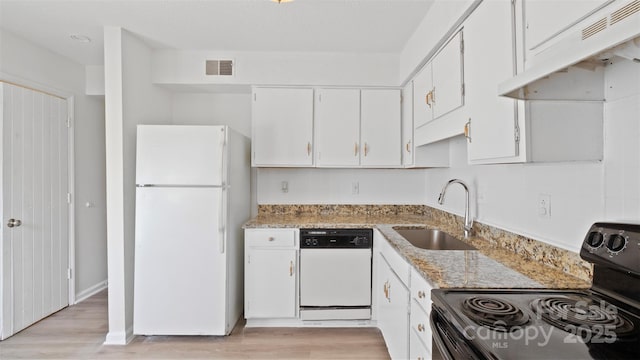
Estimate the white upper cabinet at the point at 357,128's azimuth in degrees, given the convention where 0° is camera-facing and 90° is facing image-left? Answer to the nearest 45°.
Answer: approximately 0°

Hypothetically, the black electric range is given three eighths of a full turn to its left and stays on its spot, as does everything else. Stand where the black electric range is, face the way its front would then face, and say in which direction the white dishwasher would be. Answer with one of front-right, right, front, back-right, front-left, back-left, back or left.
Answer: back-left

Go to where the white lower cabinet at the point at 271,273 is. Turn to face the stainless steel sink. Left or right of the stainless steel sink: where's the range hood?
right

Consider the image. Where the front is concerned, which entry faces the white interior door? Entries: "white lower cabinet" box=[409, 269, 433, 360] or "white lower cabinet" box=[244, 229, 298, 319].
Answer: "white lower cabinet" box=[409, 269, 433, 360]

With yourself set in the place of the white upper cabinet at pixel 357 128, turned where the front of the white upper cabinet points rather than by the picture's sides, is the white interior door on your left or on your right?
on your right

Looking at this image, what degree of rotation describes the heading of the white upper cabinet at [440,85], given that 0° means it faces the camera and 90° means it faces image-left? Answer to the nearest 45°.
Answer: approximately 90°

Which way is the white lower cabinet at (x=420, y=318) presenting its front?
to the viewer's left

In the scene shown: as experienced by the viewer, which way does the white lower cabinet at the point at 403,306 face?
facing to the left of the viewer

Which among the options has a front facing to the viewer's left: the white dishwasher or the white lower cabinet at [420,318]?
the white lower cabinet
